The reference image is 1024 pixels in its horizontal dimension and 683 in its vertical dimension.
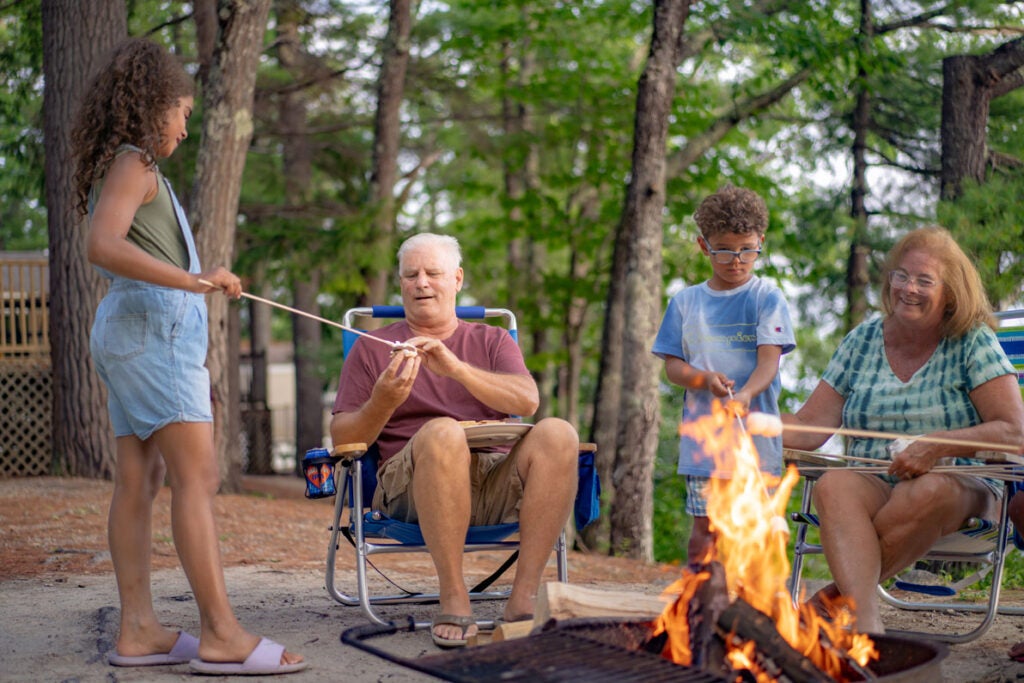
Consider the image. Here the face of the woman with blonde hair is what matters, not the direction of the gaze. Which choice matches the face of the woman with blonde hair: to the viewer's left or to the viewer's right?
to the viewer's left

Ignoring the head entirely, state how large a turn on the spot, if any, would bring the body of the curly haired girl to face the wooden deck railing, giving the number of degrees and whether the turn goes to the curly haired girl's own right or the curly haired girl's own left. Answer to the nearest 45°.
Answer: approximately 90° to the curly haired girl's own left

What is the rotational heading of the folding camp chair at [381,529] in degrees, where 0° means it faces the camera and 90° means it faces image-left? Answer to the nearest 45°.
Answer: approximately 0°

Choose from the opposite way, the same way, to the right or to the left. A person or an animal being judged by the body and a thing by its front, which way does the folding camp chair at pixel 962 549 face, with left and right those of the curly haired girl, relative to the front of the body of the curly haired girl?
the opposite way

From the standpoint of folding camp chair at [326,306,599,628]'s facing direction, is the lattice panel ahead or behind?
behind

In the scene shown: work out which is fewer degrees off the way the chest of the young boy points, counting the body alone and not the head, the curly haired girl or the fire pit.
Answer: the fire pit

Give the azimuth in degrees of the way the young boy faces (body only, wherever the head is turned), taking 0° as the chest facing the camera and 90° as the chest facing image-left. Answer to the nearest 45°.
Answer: approximately 0°

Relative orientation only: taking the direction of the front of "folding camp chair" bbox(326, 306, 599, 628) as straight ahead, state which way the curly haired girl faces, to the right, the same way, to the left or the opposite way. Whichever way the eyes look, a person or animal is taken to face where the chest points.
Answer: to the left

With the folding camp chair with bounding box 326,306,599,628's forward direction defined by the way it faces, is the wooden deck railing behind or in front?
behind
